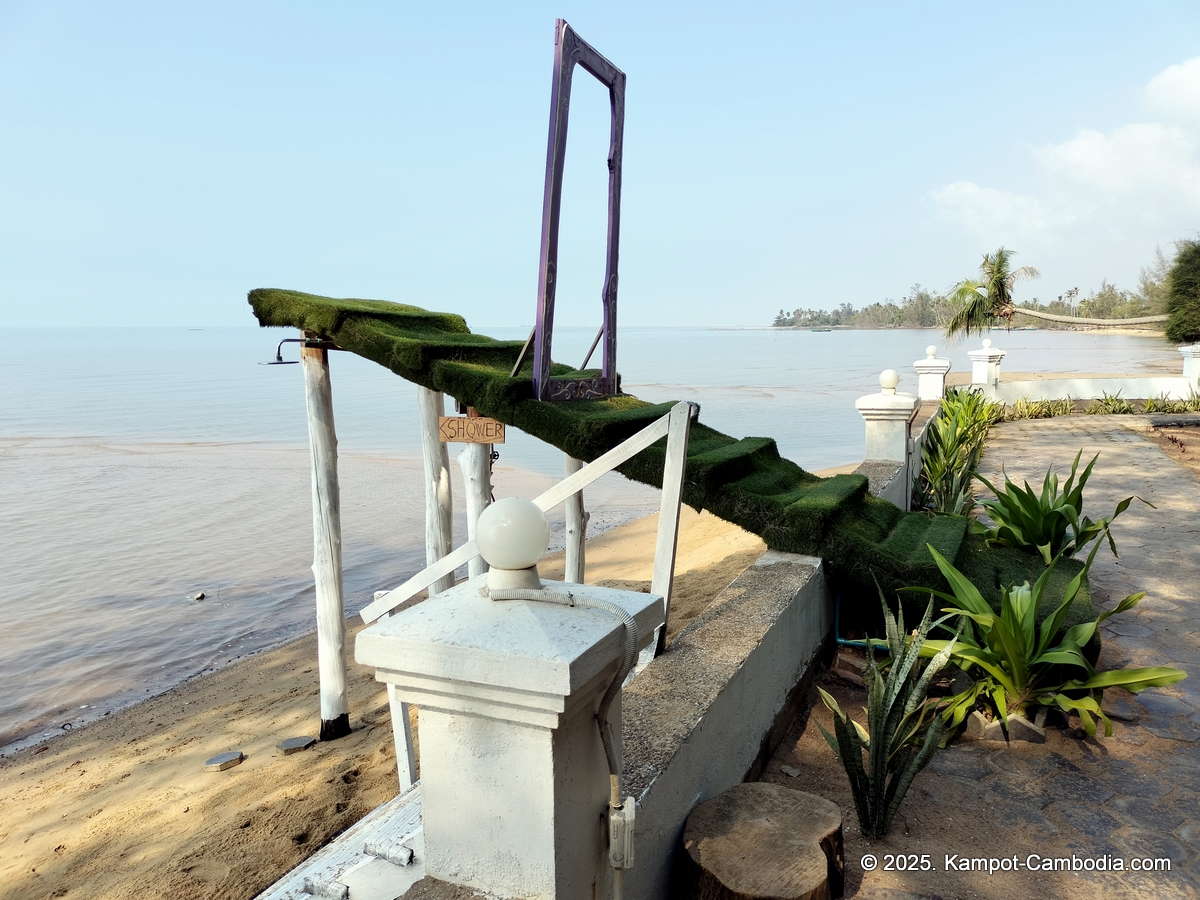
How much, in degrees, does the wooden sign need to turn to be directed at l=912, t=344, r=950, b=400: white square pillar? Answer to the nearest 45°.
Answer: approximately 135° to its left

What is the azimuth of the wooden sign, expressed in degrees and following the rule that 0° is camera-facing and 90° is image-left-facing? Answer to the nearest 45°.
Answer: approximately 0°

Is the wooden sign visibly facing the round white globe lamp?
yes

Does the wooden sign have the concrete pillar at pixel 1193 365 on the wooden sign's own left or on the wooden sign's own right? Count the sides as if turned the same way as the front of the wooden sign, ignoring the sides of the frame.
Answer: on the wooden sign's own left

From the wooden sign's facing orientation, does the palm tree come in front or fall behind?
behind

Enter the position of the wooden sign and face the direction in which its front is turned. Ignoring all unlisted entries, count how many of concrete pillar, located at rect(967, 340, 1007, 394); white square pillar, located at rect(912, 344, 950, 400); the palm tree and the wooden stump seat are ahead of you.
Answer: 1

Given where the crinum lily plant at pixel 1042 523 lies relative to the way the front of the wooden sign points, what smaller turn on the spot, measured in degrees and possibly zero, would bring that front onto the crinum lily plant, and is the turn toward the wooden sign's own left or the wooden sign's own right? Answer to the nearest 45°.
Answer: approximately 90° to the wooden sign's own left

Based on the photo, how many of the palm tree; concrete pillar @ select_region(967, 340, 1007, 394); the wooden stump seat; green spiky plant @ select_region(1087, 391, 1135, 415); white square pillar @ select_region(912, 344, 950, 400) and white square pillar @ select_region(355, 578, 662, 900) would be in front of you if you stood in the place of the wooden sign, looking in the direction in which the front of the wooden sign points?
2

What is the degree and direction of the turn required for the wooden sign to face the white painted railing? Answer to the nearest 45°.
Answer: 0° — it already faces it

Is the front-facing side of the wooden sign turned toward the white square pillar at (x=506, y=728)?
yes

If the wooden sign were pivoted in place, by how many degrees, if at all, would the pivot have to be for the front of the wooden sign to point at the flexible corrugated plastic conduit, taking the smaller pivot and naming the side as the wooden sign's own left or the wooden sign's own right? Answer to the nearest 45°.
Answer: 0° — it already faces it

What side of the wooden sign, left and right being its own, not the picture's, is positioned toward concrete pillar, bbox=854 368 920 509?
left

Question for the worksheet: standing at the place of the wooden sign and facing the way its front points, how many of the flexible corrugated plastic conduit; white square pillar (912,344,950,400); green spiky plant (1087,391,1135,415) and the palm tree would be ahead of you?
1

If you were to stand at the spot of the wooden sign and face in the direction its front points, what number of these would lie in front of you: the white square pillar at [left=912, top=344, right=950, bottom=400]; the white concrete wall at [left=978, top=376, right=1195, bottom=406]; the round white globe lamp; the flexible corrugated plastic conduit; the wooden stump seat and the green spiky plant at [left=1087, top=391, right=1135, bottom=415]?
3

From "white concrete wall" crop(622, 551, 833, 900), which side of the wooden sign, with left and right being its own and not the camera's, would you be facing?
front

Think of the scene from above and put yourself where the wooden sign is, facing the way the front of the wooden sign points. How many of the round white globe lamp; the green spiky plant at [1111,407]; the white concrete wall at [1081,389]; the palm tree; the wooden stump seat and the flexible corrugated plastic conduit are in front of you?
3

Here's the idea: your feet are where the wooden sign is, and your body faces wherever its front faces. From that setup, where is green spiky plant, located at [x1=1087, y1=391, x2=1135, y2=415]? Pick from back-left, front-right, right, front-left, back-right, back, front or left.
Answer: back-left
